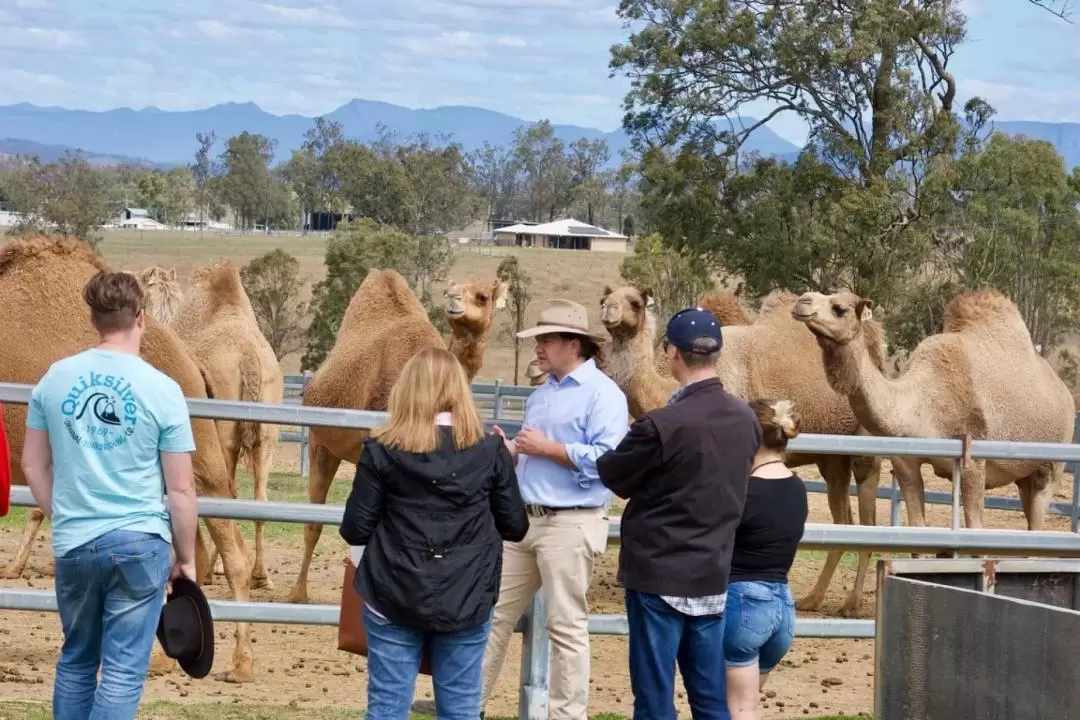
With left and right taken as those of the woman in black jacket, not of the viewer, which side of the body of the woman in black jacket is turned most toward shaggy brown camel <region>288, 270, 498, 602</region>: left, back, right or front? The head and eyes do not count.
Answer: front

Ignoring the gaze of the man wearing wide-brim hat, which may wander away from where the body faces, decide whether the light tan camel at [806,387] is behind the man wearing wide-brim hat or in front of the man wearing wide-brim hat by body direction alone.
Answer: behind

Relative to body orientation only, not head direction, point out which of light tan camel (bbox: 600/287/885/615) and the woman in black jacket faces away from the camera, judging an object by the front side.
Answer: the woman in black jacket

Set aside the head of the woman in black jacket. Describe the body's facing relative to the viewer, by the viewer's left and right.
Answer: facing away from the viewer

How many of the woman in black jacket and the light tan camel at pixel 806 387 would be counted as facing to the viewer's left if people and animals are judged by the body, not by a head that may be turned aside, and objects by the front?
1

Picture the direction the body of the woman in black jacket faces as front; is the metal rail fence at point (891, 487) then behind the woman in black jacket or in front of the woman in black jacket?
in front

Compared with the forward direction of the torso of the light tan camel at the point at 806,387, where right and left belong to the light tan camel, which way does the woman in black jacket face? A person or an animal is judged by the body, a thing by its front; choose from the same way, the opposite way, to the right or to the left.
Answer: to the right

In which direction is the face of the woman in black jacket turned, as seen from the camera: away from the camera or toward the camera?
away from the camera

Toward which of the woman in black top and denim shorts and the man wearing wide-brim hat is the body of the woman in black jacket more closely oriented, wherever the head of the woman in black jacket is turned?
the man wearing wide-brim hat

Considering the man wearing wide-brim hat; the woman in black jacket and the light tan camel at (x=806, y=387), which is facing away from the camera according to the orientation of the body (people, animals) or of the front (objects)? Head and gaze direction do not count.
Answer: the woman in black jacket

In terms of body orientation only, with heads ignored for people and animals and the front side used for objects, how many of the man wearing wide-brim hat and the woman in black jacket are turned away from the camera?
1

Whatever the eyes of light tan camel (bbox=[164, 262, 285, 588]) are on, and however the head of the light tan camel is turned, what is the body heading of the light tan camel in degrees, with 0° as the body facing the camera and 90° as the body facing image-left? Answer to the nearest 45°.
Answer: approximately 135°

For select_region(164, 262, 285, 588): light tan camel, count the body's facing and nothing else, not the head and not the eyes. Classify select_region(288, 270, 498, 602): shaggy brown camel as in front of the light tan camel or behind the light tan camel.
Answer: behind

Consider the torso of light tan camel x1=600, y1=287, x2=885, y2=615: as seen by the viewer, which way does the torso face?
to the viewer's left

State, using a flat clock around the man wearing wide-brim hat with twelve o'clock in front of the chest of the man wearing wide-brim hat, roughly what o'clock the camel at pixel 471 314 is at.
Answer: The camel is roughly at 4 o'clock from the man wearing wide-brim hat.

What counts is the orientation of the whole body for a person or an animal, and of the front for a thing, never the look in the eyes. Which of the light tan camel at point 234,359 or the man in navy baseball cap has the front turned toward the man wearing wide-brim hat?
the man in navy baseball cap

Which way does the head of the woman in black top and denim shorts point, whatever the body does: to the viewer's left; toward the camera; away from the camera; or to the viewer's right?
away from the camera

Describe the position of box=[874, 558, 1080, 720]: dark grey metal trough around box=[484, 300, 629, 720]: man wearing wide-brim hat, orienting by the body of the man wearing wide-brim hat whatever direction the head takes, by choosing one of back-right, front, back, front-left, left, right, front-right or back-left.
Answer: left

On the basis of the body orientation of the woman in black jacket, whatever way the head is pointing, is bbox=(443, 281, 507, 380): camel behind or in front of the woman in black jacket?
in front
